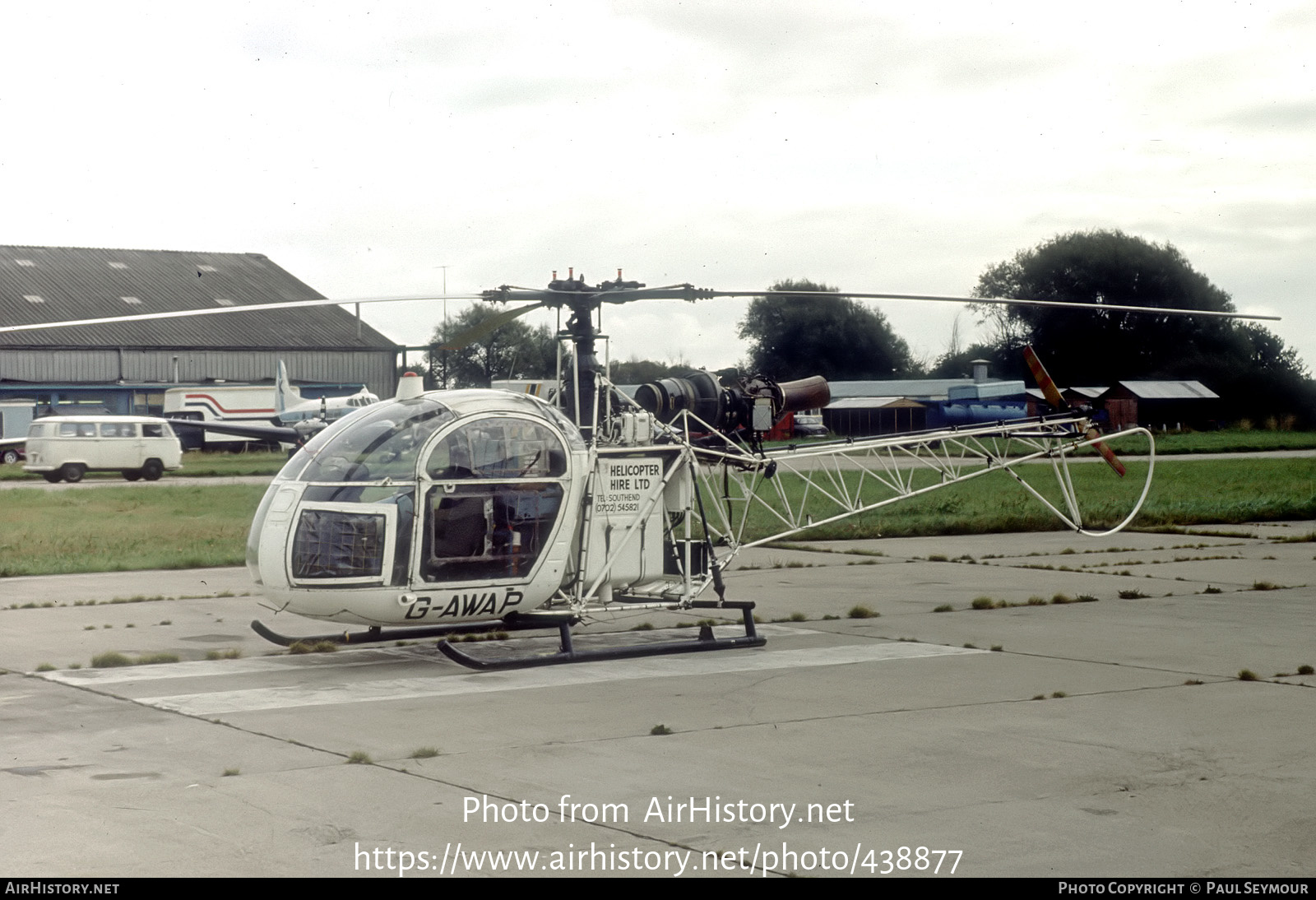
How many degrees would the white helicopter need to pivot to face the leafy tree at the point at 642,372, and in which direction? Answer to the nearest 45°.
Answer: approximately 135° to its right

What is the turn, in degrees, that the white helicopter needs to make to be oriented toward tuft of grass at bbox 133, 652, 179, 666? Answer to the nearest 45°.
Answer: approximately 45° to its right

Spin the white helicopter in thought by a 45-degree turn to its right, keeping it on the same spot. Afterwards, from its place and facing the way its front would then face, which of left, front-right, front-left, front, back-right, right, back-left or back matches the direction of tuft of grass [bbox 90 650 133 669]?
front

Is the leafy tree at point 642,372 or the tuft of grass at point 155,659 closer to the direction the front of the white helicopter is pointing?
the tuft of grass

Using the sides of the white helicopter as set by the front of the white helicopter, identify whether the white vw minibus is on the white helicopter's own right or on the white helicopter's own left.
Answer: on the white helicopter's own right

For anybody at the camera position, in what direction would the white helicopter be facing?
facing the viewer and to the left of the viewer

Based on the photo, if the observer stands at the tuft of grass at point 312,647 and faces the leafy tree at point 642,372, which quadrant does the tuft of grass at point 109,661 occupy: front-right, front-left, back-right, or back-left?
back-left
